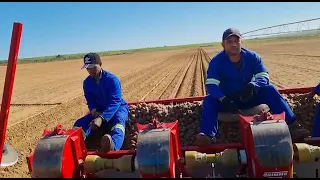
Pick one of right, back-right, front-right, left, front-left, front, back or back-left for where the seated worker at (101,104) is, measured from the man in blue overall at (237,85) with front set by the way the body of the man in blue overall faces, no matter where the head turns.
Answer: right

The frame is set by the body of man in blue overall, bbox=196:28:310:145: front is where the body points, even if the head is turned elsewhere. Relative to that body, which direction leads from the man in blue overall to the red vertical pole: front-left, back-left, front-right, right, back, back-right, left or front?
front-right

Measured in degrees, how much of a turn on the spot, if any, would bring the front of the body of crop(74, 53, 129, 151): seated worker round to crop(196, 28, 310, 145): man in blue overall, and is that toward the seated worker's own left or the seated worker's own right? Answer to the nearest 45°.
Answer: approximately 90° to the seated worker's own left

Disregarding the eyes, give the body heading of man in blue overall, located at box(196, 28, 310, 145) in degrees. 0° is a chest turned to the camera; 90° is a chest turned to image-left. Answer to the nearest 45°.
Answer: approximately 0°
